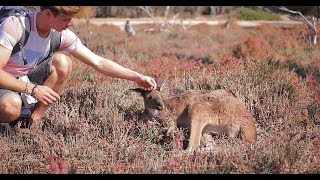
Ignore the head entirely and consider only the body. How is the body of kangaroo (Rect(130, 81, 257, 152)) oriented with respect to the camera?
to the viewer's left

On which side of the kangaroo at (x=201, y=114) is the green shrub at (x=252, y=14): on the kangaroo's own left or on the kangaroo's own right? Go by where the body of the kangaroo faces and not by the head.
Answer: on the kangaroo's own right
